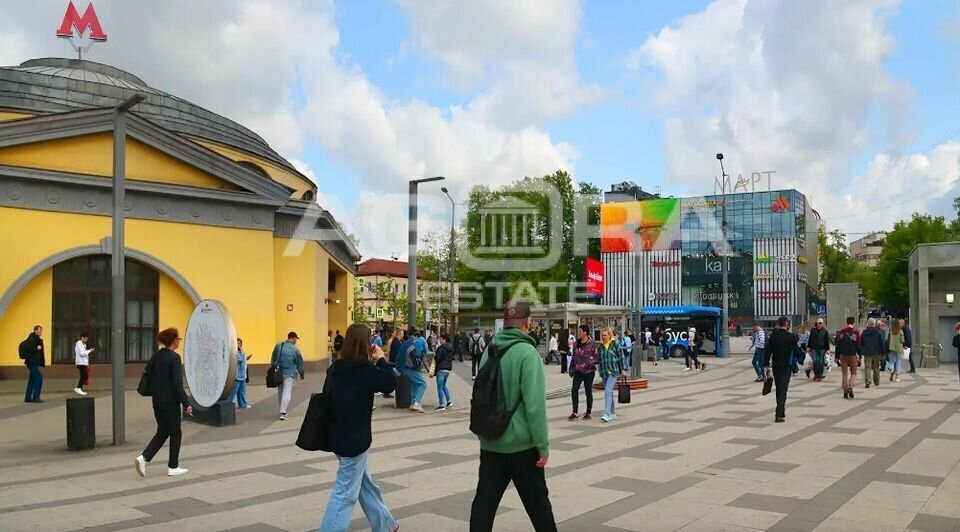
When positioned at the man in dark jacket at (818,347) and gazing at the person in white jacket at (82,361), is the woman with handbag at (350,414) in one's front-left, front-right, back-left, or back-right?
front-left

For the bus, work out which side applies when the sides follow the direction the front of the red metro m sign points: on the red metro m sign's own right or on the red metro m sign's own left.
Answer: on the red metro m sign's own left

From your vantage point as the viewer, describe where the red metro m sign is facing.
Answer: facing the viewer

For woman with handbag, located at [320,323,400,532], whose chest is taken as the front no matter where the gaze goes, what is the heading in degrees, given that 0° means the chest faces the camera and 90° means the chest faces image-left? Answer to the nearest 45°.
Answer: approximately 225°

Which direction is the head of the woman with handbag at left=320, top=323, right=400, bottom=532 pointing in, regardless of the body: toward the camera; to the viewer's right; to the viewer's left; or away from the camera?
away from the camera

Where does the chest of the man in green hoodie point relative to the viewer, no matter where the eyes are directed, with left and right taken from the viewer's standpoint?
facing away from the viewer and to the right of the viewer

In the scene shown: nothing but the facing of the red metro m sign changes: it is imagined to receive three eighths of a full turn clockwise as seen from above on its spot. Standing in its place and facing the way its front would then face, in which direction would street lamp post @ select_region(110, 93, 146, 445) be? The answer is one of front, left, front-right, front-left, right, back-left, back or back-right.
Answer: back-left

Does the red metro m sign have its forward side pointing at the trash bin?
yes
